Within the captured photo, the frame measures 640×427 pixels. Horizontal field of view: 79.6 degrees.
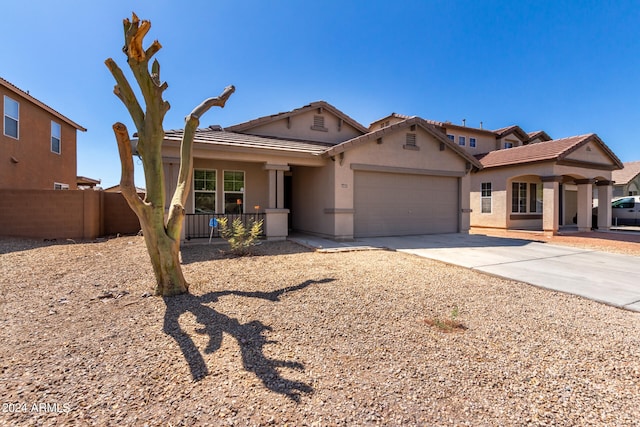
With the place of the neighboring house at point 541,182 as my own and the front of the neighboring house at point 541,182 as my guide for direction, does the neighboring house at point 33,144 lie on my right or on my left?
on my right

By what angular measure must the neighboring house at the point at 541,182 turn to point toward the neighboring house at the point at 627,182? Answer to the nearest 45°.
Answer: approximately 90° to its left

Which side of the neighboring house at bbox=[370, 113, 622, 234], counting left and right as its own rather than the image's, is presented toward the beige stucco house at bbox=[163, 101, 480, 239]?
right

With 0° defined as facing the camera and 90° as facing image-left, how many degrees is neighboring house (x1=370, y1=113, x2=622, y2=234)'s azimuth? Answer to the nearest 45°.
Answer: approximately 315°
